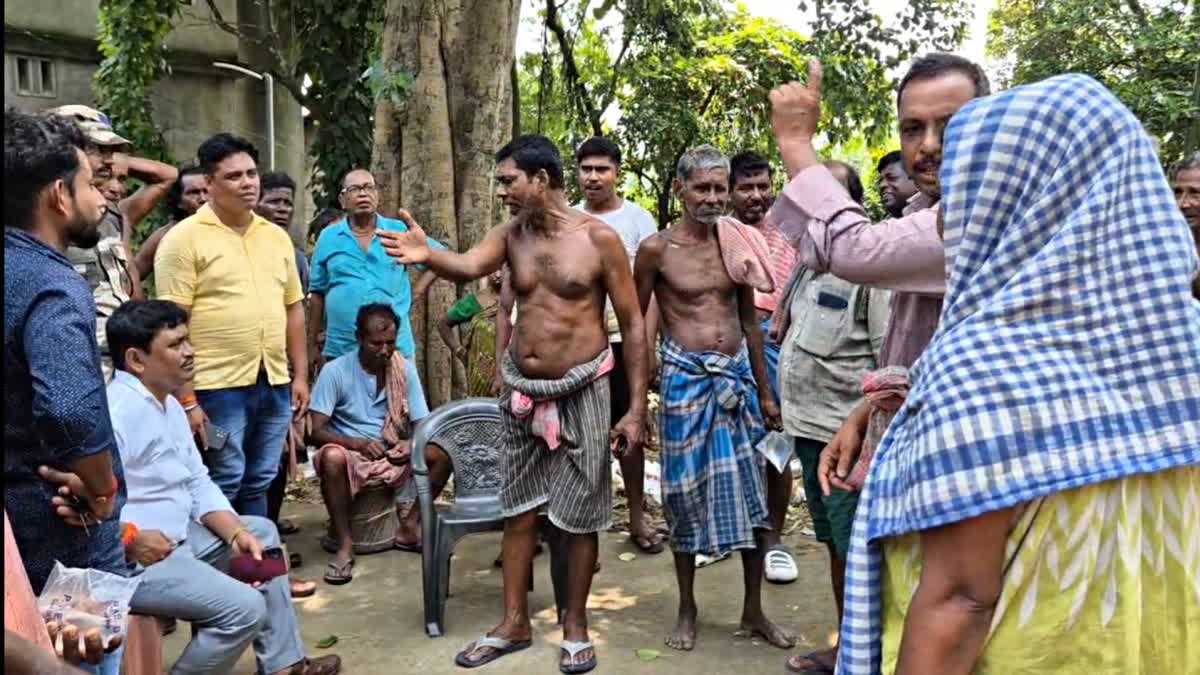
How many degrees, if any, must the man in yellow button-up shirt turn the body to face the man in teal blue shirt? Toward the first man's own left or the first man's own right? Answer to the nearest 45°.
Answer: approximately 90° to the first man's own left

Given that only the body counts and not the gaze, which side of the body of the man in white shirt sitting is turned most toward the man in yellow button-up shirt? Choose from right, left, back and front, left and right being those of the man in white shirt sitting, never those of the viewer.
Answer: left

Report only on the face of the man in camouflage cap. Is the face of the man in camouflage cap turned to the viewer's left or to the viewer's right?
to the viewer's right

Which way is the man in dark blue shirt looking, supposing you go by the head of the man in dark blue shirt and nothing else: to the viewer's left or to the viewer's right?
to the viewer's right

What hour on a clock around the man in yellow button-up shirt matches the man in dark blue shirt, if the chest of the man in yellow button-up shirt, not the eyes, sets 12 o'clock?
The man in dark blue shirt is roughly at 2 o'clock from the man in yellow button-up shirt.

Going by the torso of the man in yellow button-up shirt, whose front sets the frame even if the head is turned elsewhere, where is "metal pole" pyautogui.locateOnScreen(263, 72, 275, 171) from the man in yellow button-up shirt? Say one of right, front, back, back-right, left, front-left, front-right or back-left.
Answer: back-left

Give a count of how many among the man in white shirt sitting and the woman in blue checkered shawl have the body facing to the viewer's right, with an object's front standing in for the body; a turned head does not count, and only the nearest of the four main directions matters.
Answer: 1

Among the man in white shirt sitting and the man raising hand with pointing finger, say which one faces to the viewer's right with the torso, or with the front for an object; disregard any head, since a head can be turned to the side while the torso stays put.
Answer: the man in white shirt sitting

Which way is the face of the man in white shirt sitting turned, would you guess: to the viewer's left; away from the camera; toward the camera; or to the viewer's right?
to the viewer's right

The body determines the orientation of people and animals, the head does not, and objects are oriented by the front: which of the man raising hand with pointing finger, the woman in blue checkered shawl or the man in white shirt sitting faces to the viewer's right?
the man in white shirt sitting

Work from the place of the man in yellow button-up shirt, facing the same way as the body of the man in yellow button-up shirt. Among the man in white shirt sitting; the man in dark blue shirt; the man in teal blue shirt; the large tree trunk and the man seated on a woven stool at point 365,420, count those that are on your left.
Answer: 3

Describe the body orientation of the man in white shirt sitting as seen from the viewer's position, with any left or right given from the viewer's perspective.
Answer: facing to the right of the viewer

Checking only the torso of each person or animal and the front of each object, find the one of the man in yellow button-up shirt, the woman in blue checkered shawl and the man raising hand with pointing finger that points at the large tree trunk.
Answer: the woman in blue checkered shawl

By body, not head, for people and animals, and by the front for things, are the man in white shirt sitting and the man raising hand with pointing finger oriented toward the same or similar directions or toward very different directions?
very different directions
